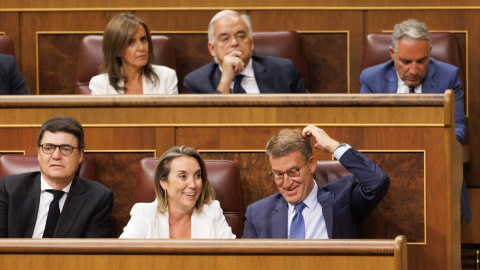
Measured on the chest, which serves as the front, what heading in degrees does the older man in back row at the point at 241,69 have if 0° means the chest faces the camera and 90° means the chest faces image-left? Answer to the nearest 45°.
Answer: approximately 0°
